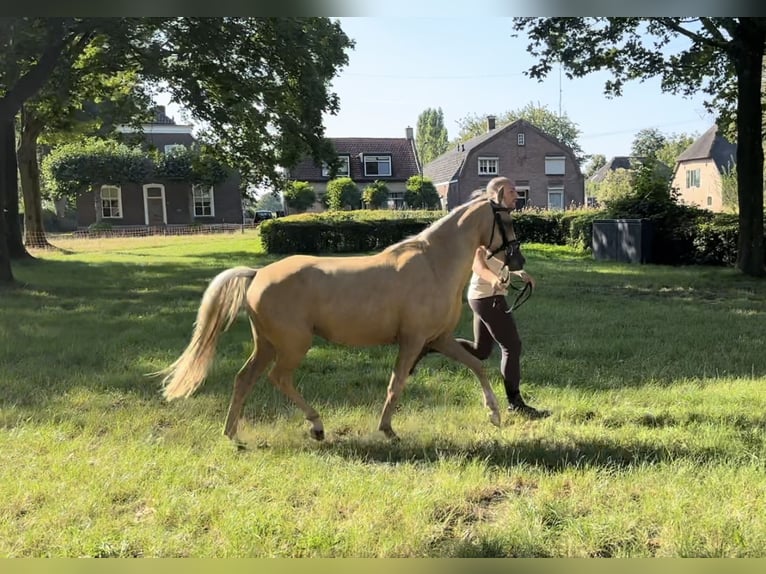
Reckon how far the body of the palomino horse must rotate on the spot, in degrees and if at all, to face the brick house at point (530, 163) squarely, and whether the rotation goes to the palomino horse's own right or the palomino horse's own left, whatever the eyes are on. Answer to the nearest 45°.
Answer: approximately 90° to the palomino horse's own left

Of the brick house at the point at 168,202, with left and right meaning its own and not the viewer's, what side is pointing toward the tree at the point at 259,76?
front

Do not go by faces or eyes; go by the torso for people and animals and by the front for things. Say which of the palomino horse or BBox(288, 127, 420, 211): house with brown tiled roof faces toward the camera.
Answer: the house with brown tiled roof

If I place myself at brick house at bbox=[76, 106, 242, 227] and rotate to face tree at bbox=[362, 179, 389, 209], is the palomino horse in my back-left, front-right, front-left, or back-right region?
front-right

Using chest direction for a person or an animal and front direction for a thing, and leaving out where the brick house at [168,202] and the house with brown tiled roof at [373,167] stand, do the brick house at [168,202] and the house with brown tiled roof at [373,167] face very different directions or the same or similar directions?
same or similar directions

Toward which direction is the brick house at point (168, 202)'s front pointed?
toward the camera

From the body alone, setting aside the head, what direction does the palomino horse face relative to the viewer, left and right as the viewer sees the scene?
facing to the right of the viewer

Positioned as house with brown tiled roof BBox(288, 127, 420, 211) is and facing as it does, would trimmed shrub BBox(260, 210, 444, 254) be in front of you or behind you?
in front

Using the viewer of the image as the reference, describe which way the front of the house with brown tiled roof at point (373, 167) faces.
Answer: facing the viewer

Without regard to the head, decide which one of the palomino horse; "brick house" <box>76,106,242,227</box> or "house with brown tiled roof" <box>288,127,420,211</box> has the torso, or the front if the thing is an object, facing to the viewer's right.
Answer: the palomino horse

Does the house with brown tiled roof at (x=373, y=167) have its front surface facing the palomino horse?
yes

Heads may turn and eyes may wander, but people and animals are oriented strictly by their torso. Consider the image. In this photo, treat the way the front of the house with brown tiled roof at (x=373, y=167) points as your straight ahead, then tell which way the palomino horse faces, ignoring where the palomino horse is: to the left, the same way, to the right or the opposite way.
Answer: to the left
